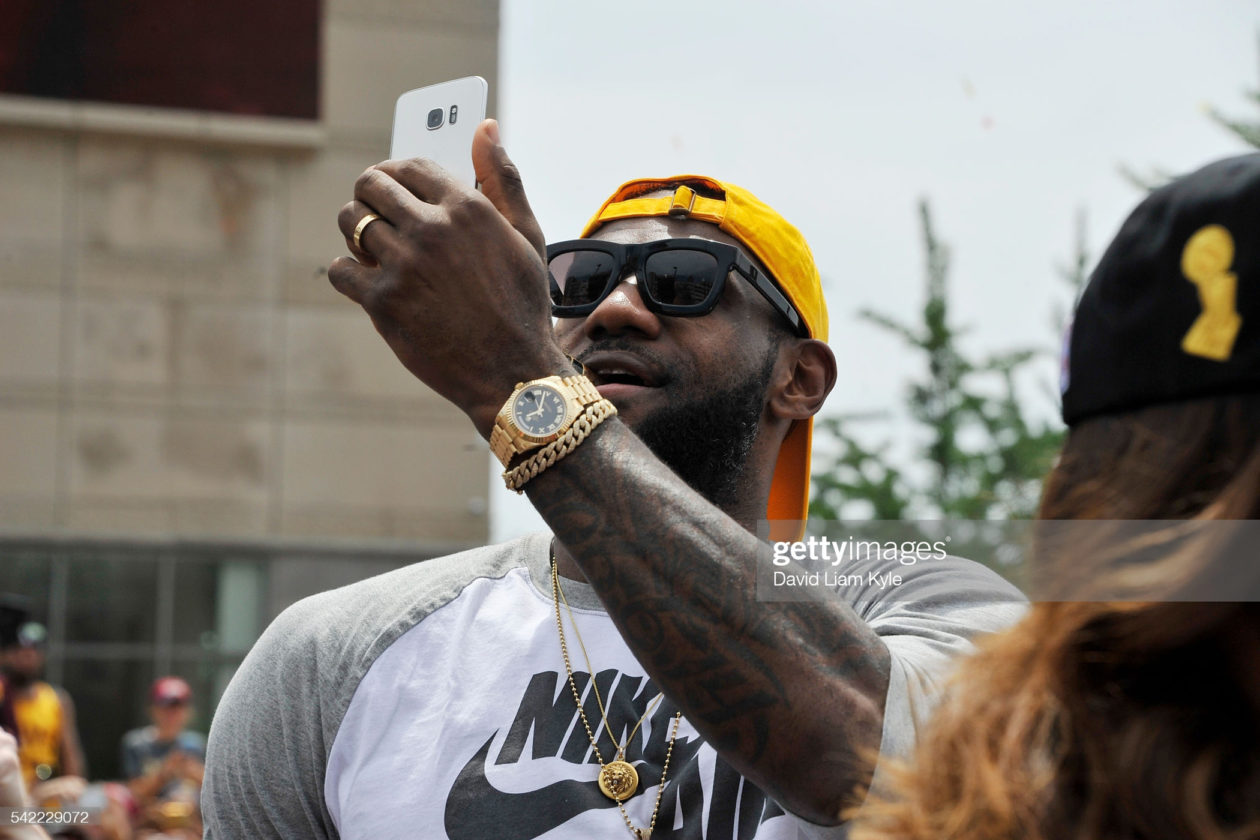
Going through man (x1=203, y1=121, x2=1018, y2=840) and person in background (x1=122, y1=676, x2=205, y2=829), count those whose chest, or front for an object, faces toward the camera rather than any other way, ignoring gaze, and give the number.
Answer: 2

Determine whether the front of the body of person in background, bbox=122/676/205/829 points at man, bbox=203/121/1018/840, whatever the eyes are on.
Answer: yes

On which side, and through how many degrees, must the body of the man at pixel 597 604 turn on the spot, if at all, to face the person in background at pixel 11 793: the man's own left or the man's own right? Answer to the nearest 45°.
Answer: approximately 135° to the man's own right

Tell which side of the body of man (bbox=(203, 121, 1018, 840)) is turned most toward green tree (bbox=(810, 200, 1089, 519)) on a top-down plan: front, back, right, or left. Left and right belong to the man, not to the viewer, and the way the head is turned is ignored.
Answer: back

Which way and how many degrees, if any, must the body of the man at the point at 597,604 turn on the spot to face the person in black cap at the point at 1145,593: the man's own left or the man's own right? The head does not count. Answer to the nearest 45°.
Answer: approximately 45° to the man's own left

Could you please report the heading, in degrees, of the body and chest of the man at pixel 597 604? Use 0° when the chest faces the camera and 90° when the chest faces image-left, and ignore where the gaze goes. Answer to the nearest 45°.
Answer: approximately 0°

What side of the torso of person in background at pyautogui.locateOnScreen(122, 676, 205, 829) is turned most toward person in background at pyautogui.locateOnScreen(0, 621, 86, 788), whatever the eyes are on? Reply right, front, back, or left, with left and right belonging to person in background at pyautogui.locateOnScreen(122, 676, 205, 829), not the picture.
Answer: right

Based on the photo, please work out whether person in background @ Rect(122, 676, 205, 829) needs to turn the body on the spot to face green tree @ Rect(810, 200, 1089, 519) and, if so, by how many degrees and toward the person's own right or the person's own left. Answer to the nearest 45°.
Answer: approximately 90° to the person's own left

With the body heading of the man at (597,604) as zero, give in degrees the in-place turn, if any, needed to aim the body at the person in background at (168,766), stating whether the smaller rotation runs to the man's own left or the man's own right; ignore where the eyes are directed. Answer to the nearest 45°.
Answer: approximately 180°

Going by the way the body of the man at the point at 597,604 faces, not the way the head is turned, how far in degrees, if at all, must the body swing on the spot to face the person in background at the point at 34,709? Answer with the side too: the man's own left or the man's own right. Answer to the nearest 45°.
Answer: approximately 135° to the man's own right
